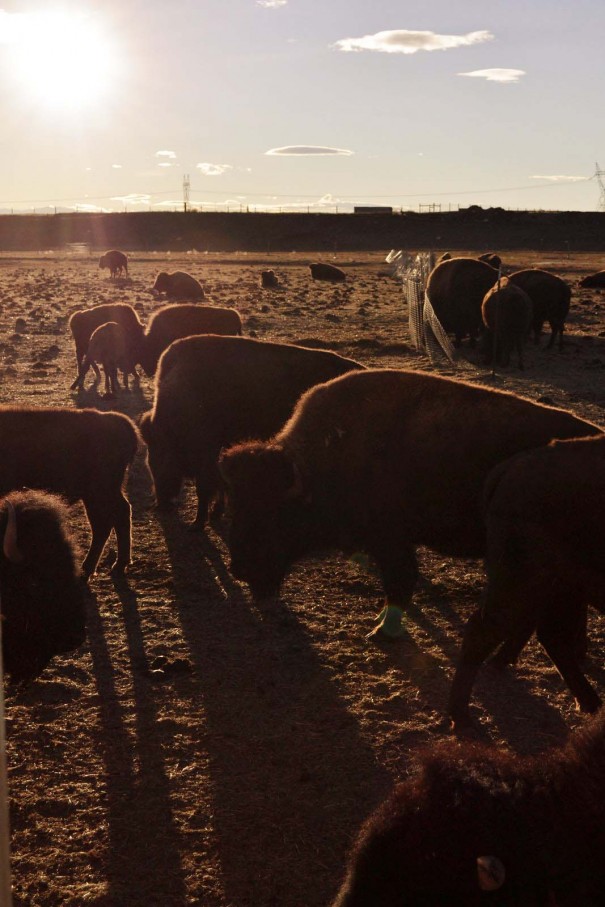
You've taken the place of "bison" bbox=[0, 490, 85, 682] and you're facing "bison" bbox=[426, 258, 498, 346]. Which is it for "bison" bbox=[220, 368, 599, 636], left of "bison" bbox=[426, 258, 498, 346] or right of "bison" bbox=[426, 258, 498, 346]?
right

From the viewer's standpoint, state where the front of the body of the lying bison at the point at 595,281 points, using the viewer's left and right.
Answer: facing to the left of the viewer

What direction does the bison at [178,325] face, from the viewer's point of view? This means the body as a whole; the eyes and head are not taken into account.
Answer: to the viewer's left

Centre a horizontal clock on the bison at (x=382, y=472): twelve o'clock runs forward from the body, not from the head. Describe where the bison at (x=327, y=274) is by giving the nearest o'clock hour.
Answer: the bison at (x=327, y=274) is roughly at 3 o'clock from the bison at (x=382, y=472).

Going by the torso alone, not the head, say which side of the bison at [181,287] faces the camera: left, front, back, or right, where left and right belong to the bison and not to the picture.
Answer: left

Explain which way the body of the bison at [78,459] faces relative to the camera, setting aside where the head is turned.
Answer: to the viewer's left

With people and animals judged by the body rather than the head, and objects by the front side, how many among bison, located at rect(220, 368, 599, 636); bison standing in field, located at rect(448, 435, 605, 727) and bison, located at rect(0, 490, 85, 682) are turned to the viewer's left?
1

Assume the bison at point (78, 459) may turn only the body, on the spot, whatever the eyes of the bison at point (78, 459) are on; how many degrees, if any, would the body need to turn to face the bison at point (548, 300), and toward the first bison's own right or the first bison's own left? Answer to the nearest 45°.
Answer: approximately 135° to the first bison's own right
